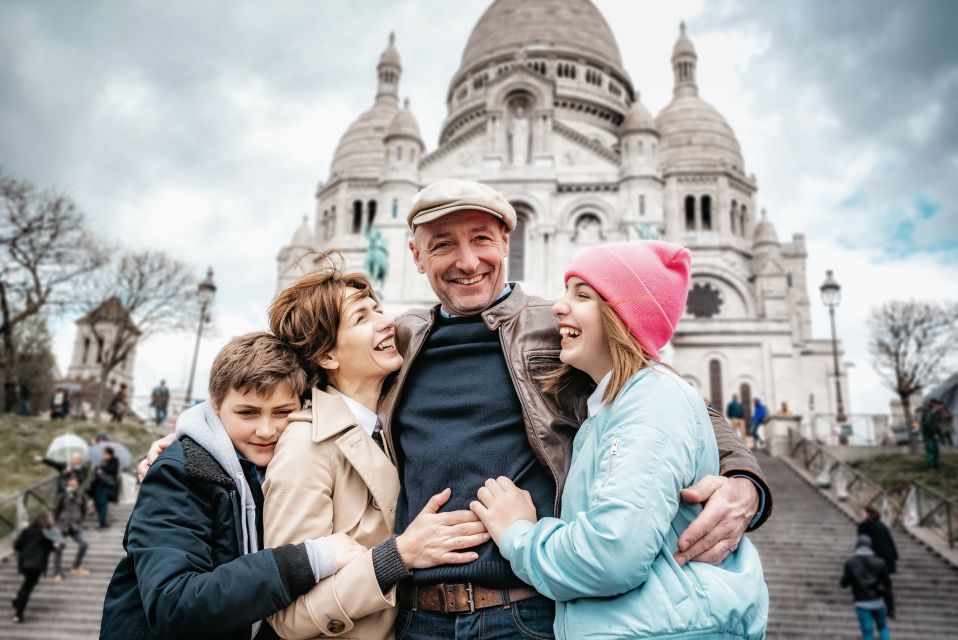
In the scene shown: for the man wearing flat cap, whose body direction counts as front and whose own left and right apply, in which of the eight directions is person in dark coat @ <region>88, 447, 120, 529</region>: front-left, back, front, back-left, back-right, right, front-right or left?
back-right

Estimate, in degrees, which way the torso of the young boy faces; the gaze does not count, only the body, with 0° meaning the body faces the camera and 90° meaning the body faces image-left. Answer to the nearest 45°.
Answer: approximately 315°

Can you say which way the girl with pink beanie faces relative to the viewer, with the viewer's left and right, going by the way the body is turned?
facing to the left of the viewer

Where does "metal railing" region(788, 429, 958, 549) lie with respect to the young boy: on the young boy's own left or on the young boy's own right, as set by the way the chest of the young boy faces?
on the young boy's own left

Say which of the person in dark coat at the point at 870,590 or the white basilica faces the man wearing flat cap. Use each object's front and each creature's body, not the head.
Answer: the white basilica

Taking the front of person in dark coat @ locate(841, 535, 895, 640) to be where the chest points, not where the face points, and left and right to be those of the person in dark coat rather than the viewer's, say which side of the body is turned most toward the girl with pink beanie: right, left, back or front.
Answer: back

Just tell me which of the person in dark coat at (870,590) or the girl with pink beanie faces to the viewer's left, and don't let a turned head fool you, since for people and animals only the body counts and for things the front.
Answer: the girl with pink beanie

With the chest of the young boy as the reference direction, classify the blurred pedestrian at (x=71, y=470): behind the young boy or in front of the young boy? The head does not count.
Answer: behind

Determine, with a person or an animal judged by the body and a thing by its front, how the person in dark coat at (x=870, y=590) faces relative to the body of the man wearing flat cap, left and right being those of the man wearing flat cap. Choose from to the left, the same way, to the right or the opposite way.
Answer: the opposite way

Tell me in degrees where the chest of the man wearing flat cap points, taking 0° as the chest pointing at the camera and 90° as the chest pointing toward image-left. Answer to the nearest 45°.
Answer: approximately 0°

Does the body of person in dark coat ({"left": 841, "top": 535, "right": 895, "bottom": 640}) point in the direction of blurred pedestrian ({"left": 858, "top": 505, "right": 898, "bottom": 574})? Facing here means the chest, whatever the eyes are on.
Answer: yes

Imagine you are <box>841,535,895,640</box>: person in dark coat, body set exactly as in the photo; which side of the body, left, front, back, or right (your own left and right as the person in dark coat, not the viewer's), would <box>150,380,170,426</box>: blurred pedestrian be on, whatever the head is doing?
left

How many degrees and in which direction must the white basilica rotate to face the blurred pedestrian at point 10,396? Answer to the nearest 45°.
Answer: approximately 45° to its right
